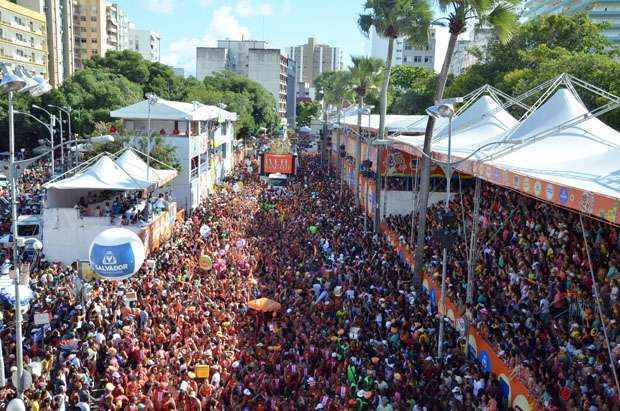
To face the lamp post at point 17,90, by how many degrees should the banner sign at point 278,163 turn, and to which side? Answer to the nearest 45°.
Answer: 0° — it already faces it

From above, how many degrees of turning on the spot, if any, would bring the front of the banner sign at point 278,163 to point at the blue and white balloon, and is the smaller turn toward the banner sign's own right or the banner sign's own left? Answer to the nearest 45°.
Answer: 0° — it already faces it

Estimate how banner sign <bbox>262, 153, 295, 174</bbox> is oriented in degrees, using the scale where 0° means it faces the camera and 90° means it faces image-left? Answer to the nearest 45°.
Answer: approximately 0°

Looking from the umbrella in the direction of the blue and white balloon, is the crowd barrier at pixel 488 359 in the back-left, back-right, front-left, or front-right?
back-left

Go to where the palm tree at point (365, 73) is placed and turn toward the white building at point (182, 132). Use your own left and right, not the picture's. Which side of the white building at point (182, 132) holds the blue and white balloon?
left

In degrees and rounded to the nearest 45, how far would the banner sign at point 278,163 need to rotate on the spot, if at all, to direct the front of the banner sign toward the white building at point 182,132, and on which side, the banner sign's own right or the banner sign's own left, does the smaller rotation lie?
approximately 45° to the banner sign's own right

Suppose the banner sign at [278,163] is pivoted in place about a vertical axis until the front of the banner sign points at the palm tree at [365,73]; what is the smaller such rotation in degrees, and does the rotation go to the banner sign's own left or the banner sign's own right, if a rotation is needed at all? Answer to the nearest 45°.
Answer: approximately 45° to the banner sign's own left

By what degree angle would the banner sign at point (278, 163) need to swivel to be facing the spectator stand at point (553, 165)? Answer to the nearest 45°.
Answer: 0° — it already faces it

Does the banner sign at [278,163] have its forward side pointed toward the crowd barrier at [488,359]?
yes

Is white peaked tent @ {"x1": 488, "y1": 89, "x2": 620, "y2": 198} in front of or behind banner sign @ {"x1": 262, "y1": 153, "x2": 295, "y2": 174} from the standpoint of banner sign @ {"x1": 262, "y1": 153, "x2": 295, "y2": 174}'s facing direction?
in front

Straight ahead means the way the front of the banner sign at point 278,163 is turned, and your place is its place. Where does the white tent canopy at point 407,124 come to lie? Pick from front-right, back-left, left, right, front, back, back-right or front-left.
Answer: front-left

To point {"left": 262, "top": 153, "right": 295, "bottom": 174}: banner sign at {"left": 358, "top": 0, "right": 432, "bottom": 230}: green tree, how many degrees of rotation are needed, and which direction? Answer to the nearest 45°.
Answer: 0° — it already faces it
